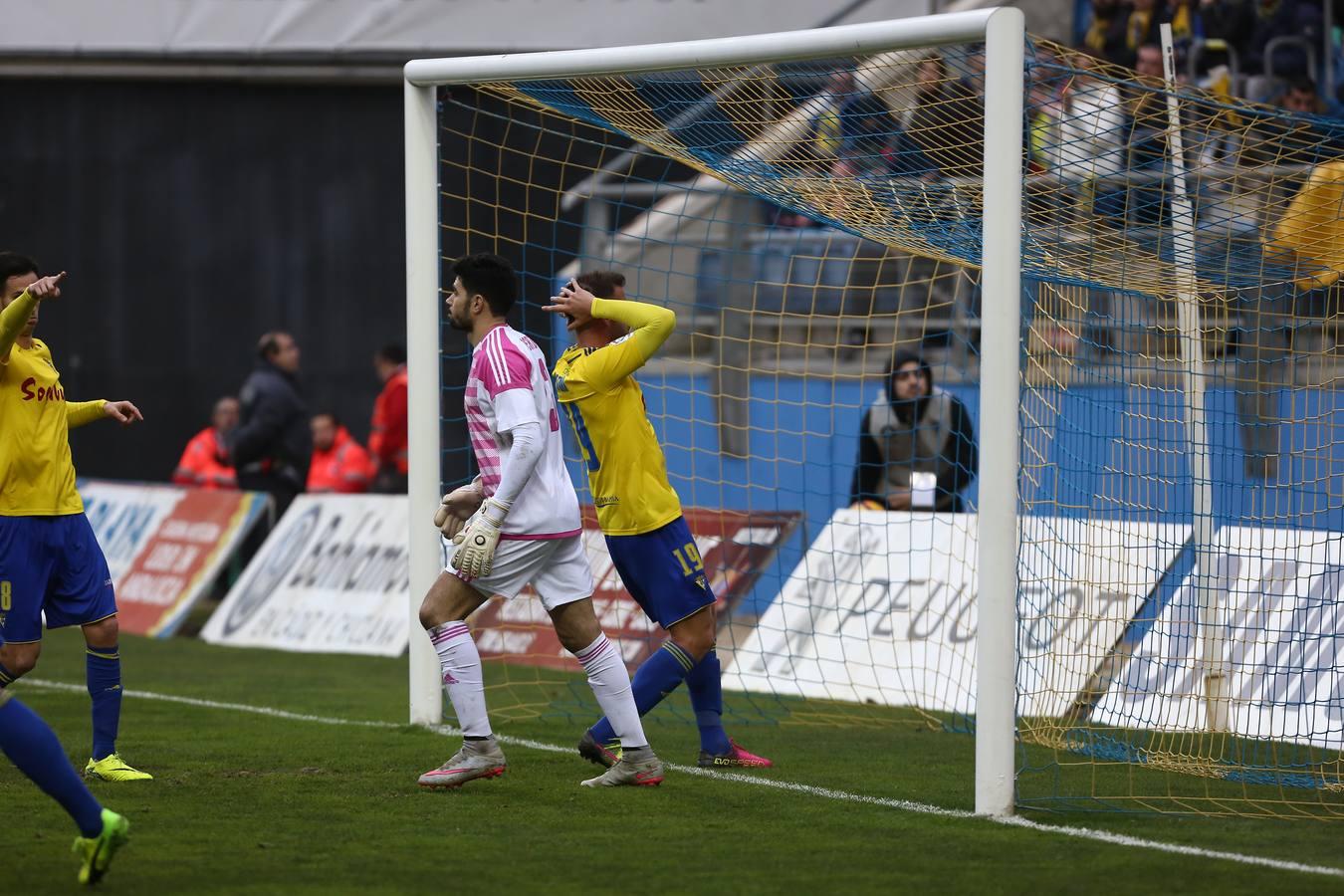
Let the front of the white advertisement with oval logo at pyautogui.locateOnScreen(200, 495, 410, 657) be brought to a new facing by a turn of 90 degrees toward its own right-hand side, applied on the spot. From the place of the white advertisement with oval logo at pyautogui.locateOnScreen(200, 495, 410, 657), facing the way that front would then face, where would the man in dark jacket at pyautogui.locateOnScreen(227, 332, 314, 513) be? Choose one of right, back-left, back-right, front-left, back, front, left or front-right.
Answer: right

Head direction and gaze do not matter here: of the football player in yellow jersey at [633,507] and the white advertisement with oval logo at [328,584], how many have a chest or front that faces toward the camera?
1

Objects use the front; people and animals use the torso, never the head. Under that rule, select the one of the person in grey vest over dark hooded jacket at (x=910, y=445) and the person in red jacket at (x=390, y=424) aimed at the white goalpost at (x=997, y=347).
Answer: the person in grey vest over dark hooded jacket

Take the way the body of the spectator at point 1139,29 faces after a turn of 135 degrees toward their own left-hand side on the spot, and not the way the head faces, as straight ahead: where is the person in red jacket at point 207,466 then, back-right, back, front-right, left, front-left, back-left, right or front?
back

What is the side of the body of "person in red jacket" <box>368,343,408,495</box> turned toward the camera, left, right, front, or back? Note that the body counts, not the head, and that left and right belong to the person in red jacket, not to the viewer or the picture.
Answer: left

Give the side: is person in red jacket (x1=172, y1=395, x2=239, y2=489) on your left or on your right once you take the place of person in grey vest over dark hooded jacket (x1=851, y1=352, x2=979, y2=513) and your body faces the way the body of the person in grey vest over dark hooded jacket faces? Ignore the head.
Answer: on your right

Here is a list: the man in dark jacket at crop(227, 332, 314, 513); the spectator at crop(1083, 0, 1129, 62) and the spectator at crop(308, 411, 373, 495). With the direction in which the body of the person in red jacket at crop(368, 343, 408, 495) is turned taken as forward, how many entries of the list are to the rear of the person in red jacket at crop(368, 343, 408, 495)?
1

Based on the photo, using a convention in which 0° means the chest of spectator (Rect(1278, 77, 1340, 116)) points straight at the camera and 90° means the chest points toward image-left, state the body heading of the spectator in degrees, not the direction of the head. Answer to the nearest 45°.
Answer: approximately 45°

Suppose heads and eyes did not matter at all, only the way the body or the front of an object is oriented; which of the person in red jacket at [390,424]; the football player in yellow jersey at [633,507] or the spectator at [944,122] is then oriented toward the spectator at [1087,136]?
the football player in yellow jersey
